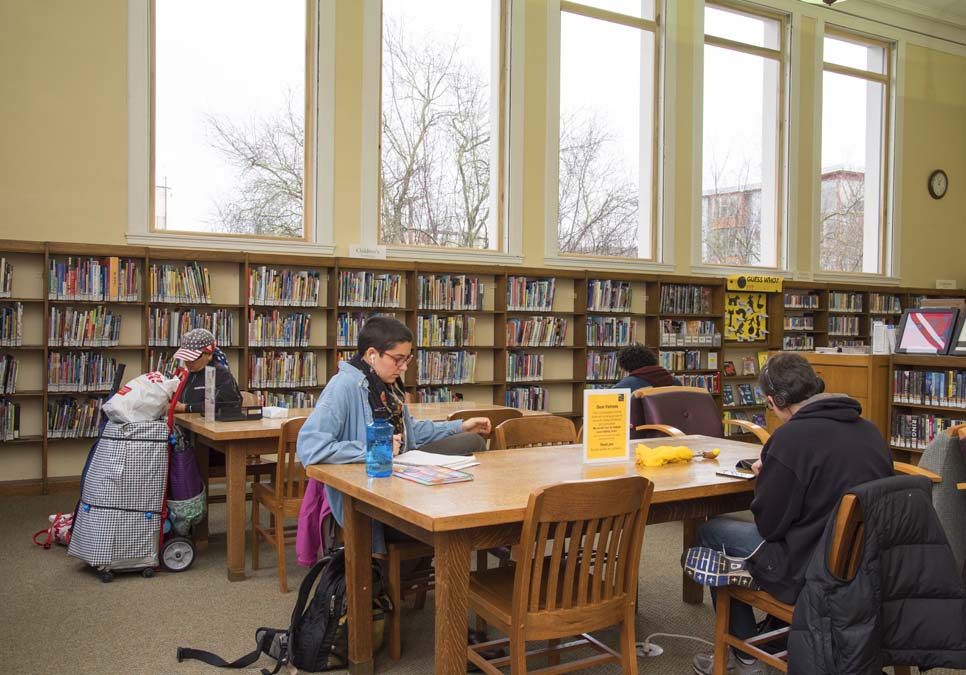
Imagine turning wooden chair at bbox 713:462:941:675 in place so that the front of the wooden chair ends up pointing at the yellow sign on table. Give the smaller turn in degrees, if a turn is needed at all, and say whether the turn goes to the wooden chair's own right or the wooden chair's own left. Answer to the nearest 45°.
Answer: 0° — it already faces it

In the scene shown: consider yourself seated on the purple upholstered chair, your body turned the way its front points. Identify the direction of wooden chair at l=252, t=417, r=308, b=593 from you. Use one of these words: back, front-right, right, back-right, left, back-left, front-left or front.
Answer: right

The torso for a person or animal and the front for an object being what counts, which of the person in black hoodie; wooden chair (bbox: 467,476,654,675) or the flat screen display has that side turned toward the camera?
the flat screen display

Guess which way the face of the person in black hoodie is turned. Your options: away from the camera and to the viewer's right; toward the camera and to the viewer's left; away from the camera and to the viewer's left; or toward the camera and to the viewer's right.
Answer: away from the camera and to the viewer's left

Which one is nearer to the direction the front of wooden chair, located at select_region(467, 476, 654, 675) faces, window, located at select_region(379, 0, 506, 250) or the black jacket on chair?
the window

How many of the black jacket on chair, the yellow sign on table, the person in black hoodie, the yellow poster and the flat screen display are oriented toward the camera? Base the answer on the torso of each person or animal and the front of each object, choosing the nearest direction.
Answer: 3

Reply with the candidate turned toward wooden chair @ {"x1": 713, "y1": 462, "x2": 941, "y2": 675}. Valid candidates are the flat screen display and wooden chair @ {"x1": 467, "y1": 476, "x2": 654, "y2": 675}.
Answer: the flat screen display

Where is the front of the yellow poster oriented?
toward the camera

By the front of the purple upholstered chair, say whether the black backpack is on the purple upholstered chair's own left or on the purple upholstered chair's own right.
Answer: on the purple upholstered chair's own right

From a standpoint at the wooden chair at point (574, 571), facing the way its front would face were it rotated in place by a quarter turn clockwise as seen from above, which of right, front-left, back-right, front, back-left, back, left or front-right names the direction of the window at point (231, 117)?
left

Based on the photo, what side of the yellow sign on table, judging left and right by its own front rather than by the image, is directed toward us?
front

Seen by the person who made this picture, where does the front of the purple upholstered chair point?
facing the viewer and to the right of the viewer

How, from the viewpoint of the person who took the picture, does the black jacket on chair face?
facing away from the viewer and to the left of the viewer
